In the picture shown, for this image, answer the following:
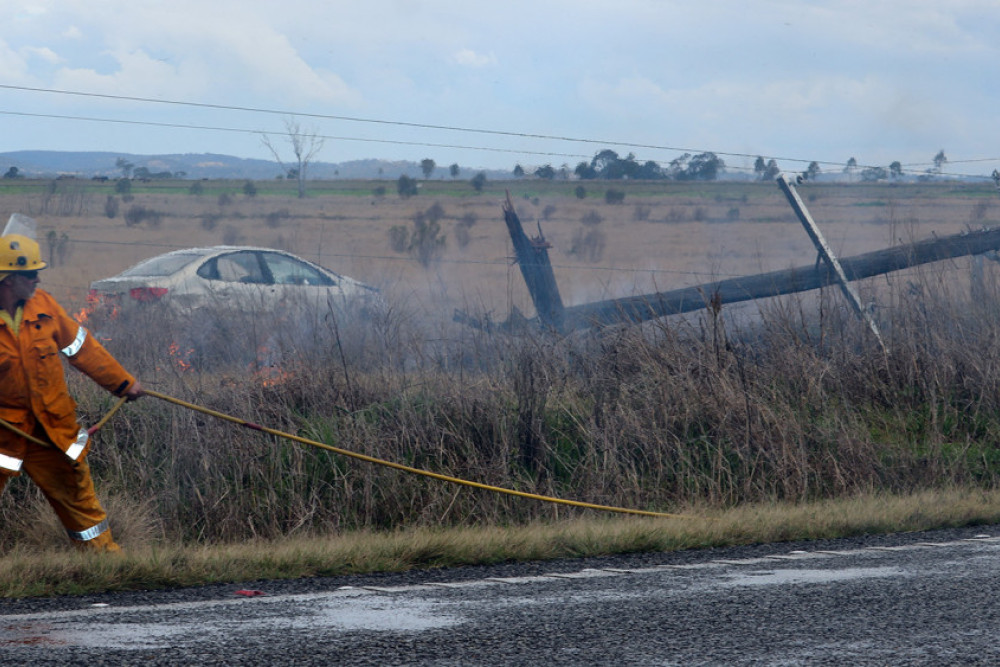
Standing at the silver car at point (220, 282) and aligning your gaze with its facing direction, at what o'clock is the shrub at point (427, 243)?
The shrub is roughly at 11 o'clock from the silver car.

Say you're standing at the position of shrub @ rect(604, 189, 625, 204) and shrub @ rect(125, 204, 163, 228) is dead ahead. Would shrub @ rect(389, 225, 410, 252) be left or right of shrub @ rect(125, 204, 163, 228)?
left

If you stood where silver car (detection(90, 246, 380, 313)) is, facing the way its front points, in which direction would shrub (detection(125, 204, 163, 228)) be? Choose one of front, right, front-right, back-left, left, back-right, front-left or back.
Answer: front-left

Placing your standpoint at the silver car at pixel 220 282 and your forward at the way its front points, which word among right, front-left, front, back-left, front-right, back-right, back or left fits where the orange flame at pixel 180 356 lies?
back-right

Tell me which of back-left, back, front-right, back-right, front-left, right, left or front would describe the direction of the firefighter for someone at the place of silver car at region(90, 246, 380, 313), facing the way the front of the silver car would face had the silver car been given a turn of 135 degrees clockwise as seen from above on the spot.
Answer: front

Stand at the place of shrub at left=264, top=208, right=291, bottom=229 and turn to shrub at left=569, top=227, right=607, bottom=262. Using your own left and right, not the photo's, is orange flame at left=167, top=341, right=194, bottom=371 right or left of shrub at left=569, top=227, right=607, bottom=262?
right

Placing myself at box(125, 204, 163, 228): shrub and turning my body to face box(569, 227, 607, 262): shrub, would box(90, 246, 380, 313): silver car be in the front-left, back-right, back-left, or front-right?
front-right

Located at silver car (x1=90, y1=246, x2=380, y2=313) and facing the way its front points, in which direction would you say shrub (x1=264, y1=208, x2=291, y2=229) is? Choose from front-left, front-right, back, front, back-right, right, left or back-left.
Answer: front-left

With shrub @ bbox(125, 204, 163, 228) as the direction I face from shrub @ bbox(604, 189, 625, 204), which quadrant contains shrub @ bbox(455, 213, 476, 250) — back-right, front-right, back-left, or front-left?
front-left

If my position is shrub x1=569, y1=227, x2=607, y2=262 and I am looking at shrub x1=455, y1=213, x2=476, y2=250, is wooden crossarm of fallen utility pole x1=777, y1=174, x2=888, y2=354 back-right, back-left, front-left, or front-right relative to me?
back-left

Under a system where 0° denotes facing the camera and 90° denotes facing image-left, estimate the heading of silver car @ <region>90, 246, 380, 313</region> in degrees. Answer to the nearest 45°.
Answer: approximately 225°

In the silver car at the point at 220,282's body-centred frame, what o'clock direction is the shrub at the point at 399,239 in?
The shrub is roughly at 11 o'clock from the silver car.
